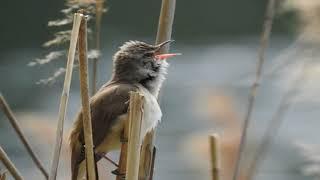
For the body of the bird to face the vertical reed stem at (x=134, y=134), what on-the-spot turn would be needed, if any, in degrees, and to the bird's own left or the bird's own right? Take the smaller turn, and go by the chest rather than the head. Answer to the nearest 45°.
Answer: approximately 90° to the bird's own right

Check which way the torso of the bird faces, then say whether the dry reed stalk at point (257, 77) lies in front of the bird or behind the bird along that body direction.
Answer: in front

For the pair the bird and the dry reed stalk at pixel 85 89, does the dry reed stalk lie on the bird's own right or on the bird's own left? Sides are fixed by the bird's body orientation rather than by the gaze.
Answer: on the bird's own right

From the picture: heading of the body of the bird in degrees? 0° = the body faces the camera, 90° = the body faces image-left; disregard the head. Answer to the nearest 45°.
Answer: approximately 270°
